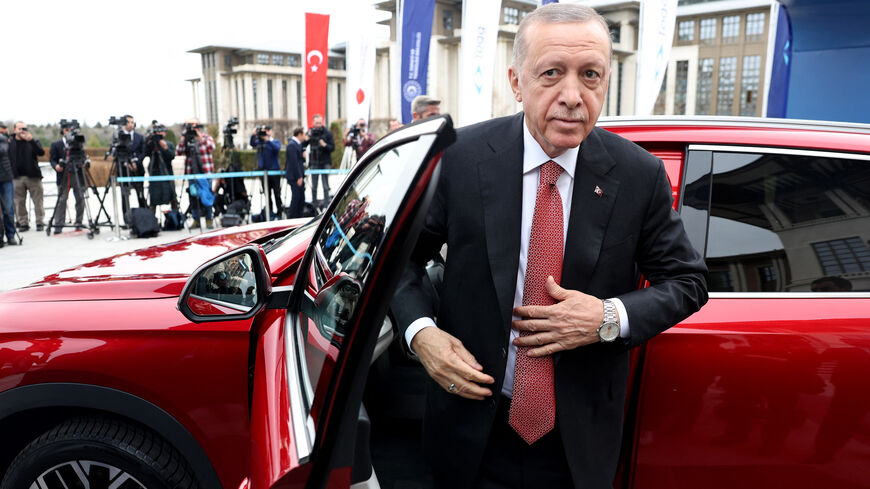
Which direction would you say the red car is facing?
to the viewer's left

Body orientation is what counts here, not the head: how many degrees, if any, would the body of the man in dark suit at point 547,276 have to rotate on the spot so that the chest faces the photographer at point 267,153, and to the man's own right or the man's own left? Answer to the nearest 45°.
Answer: approximately 135° to the man's own right

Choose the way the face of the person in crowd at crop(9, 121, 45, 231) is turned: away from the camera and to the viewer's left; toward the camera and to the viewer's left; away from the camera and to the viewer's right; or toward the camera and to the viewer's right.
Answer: toward the camera and to the viewer's right

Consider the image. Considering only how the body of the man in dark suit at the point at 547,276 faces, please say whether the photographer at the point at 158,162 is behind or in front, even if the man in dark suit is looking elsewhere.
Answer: behind

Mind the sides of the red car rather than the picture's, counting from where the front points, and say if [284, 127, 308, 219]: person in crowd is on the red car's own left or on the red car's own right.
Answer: on the red car's own right

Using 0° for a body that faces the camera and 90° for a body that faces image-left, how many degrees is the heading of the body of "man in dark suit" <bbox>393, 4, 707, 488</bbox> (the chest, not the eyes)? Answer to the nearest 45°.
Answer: approximately 0°

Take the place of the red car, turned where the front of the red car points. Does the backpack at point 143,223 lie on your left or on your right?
on your right

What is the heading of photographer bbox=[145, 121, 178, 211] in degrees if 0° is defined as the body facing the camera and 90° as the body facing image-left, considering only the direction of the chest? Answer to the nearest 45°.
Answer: approximately 0°

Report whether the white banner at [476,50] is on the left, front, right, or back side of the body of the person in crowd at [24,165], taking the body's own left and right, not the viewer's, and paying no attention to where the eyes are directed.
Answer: left

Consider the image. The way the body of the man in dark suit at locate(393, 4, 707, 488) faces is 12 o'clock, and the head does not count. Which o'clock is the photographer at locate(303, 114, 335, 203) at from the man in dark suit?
The photographer is roughly at 5 o'clock from the man in dark suit.

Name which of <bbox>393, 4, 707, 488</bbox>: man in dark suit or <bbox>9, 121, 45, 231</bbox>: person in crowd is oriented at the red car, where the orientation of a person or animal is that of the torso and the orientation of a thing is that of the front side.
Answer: the person in crowd

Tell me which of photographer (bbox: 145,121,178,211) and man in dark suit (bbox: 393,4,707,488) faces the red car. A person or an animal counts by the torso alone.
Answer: the photographer

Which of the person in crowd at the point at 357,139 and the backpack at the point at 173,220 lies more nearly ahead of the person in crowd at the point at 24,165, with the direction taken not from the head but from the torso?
the backpack
